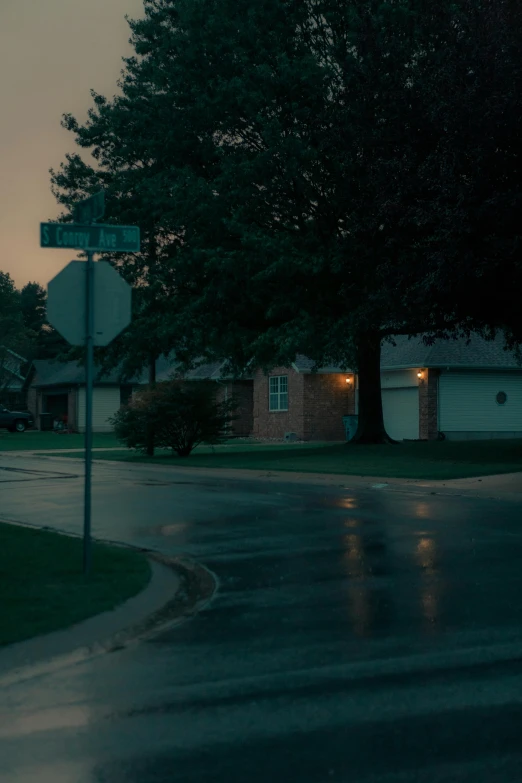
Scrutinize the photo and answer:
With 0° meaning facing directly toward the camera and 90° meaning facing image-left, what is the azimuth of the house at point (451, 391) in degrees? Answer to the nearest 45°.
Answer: approximately 45°

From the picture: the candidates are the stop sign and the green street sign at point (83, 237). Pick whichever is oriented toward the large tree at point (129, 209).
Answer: the stop sign

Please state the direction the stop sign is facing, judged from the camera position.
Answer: facing away from the viewer

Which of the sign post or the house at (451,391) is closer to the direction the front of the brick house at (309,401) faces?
the sign post

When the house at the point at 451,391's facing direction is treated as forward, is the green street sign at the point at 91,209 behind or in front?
in front

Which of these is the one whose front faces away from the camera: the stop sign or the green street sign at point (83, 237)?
the stop sign

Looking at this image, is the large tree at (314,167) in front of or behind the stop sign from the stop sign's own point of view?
in front

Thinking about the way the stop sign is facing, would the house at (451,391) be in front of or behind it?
in front

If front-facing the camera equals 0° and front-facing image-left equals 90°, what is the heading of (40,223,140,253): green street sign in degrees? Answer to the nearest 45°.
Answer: approximately 0°
